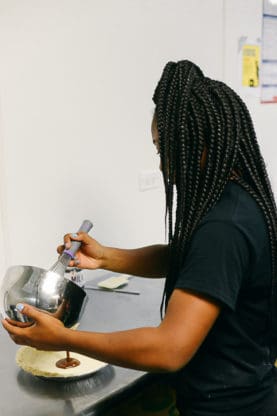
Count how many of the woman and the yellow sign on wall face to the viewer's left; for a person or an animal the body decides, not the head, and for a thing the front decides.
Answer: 1

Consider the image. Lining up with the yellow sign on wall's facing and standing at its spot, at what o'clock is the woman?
The woman is roughly at 12 o'clock from the yellow sign on wall.

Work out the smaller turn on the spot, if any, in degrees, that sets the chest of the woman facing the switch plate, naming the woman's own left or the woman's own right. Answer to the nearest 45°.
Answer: approximately 90° to the woman's own right

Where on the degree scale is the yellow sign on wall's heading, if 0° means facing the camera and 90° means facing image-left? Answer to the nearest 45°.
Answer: approximately 0°

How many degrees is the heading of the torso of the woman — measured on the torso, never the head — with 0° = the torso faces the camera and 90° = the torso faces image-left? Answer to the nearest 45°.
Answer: approximately 90°

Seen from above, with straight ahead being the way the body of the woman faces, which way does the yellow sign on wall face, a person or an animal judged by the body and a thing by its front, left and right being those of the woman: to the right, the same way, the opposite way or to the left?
to the left

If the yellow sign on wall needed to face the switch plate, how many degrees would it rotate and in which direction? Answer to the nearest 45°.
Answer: approximately 45° to its right

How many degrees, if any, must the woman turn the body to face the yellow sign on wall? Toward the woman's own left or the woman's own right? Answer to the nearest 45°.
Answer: approximately 90° to the woman's own right
